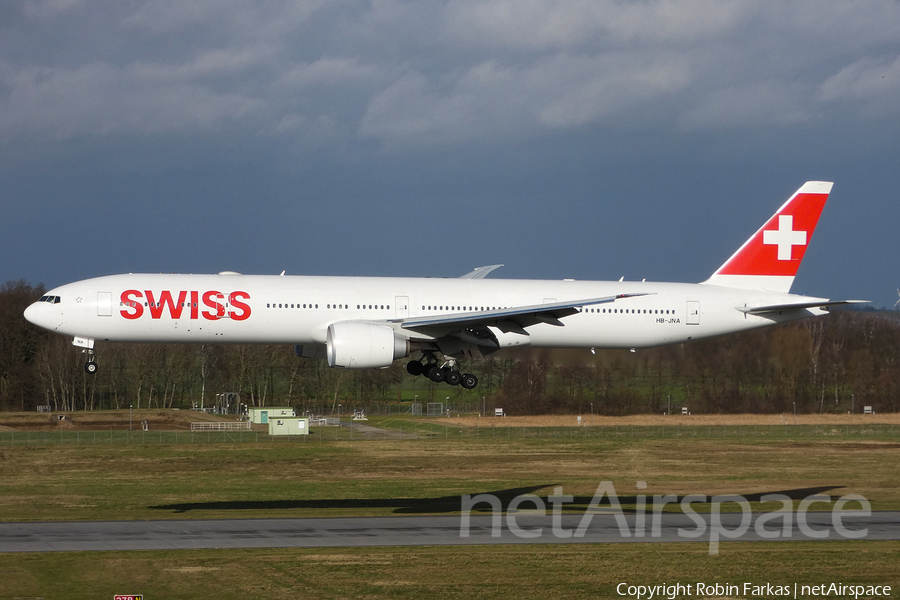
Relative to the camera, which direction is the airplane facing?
to the viewer's left
